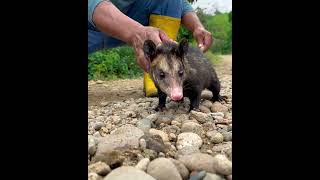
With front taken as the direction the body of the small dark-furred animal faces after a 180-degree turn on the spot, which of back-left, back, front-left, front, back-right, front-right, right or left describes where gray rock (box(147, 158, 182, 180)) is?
back-right

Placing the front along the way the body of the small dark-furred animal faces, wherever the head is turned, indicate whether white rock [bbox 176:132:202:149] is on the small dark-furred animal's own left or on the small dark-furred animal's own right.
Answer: on the small dark-furred animal's own left

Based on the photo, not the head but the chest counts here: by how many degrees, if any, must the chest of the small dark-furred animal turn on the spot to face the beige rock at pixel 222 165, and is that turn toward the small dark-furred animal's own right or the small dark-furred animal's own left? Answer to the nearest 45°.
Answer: approximately 45° to the small dark-furred animal's own left

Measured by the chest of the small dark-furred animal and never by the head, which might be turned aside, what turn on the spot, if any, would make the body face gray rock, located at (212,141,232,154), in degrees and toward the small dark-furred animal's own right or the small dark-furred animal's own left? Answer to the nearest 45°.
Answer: approximately 45° to the small dark-furred animal's own left

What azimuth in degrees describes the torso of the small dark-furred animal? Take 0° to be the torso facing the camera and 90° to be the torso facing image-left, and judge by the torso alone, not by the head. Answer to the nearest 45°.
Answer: approximately 45°
